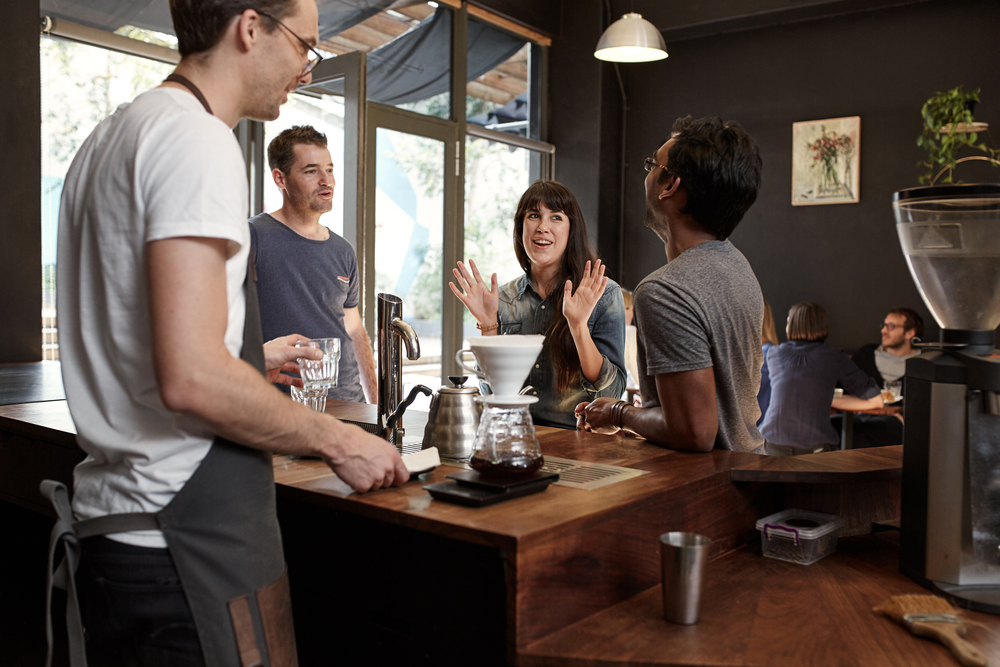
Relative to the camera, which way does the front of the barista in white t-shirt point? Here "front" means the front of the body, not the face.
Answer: to the viewer's right

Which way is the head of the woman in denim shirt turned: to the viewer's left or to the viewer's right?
to the viewer's right

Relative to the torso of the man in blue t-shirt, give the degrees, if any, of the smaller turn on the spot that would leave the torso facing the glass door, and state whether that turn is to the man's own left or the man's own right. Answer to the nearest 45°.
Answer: approximately 135° to the man's own left

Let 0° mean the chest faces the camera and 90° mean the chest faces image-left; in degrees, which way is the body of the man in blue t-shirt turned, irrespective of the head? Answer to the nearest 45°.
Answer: approximately 315°

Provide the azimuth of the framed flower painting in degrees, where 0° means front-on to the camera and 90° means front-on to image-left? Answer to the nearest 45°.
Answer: approximately 45°
